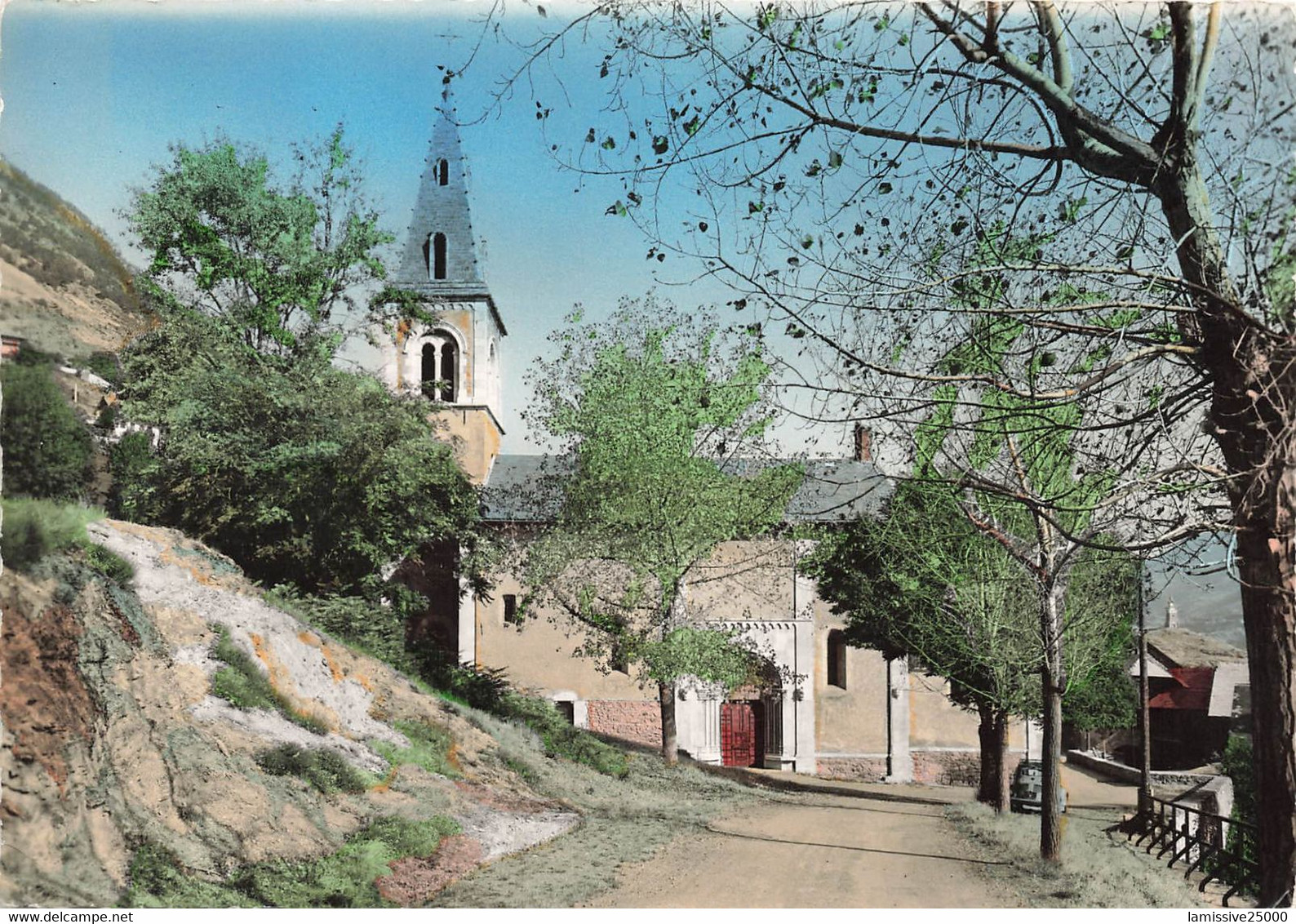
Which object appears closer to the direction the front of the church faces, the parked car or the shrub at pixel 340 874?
the shrub

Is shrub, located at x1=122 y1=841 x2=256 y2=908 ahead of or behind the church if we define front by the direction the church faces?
ahead

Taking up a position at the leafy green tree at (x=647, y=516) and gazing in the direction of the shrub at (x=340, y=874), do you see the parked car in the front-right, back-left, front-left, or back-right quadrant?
front-left

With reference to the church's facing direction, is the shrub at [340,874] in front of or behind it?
in front

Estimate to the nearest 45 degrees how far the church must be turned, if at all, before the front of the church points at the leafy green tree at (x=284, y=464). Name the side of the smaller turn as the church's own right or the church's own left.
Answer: approximately 45° to the church's own right

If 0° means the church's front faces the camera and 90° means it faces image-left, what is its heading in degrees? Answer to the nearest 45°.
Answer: approximately 0°
